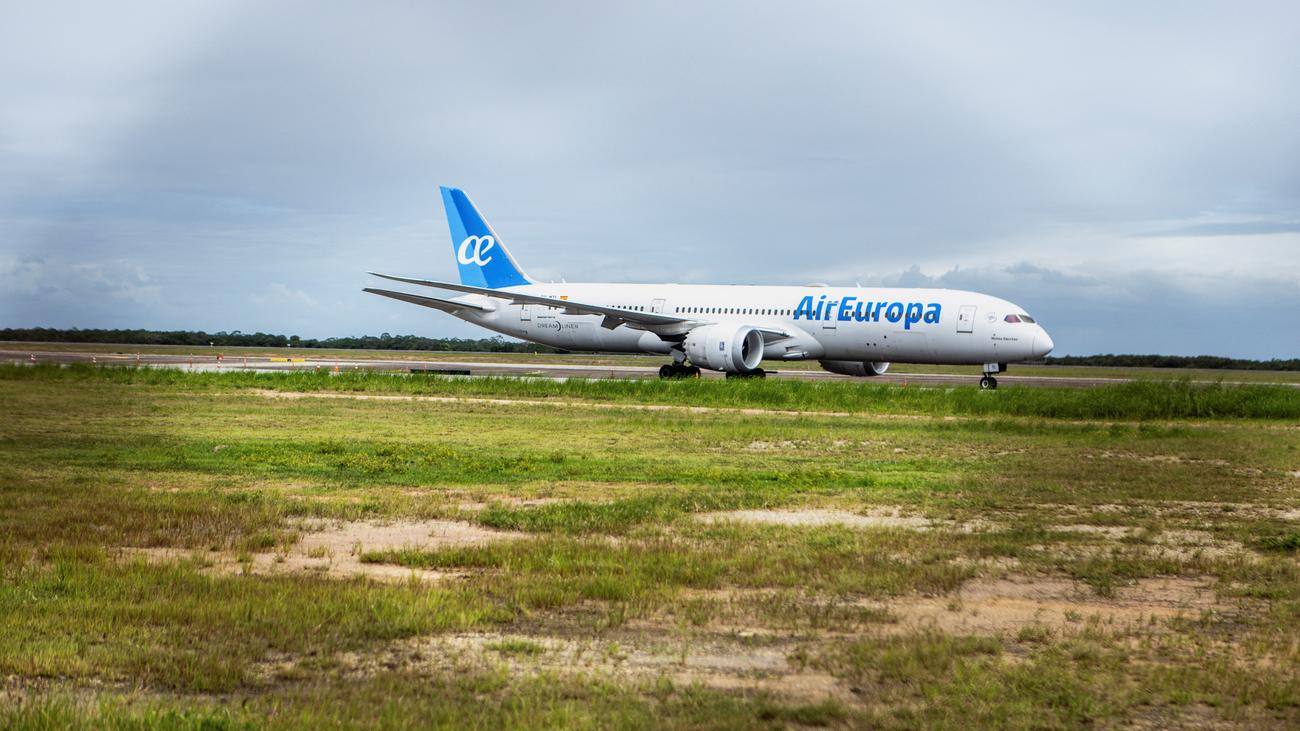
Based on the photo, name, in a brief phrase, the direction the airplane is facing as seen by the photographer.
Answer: facing the viewer and to the right of the viewer
